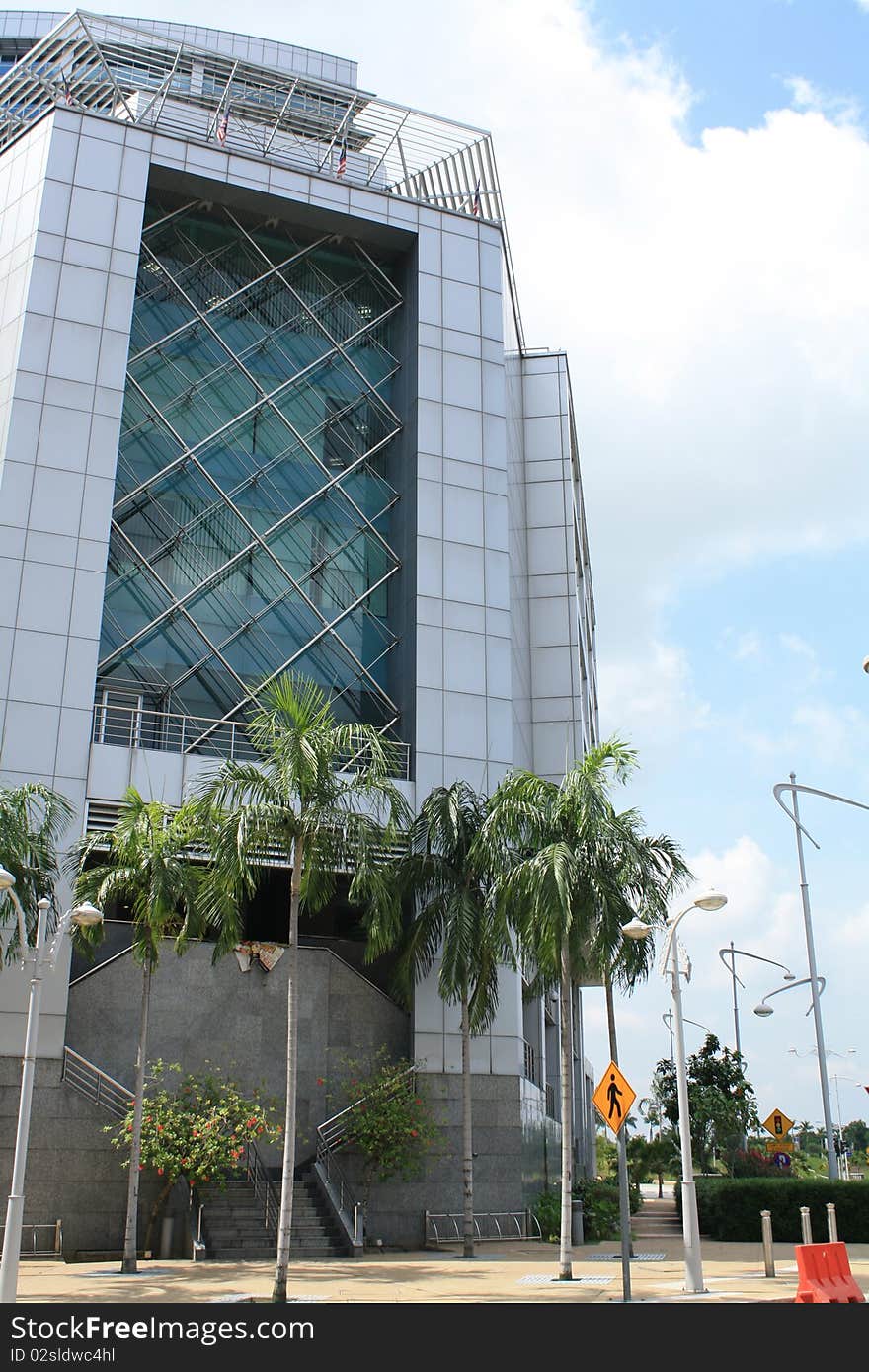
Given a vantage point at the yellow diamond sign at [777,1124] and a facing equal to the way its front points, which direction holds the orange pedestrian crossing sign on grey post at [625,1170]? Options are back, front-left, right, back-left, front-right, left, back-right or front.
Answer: front

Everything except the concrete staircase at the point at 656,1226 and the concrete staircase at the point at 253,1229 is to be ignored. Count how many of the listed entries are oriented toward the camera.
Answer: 2

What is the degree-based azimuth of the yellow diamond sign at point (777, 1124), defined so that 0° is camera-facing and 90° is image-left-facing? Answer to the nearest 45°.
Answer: approximately 0°

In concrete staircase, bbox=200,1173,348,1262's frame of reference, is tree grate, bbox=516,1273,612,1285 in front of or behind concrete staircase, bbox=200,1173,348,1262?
in front

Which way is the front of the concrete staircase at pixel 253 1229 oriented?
toward the camera

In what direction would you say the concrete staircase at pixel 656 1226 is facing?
toward the camera

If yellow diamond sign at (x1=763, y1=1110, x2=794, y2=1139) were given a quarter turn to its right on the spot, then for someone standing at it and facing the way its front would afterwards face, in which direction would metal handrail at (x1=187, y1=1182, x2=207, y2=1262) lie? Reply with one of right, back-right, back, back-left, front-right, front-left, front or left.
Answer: front-left

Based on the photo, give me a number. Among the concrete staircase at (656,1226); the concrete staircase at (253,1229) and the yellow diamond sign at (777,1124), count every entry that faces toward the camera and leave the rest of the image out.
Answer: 3

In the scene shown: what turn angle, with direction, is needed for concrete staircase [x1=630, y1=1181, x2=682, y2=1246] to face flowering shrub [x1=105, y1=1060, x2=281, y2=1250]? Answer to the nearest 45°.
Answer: approximately 45° to its right

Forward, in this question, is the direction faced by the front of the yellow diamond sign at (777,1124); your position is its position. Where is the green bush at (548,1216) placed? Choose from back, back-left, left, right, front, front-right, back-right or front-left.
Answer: front-right
